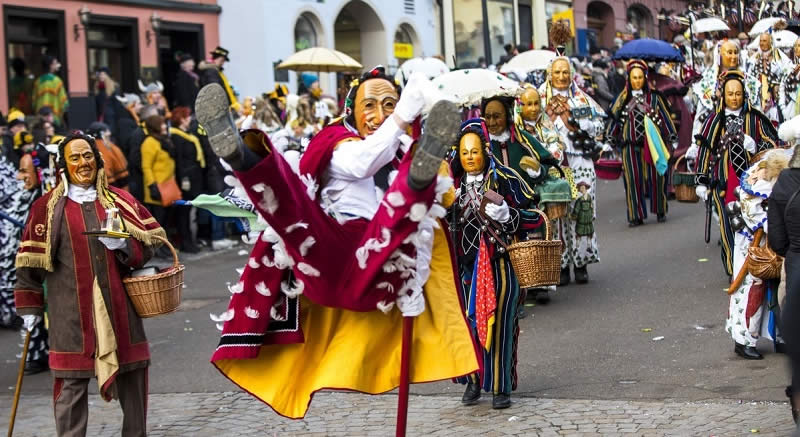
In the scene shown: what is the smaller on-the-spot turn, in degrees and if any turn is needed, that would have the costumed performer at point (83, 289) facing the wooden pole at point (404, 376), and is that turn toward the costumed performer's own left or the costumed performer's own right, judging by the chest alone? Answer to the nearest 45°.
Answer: approximately 45° to the costumed performer's own left

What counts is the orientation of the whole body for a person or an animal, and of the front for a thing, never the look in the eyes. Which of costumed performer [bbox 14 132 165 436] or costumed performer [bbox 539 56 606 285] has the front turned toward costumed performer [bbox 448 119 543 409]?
costumed performer [bbox 539 56 606 285]

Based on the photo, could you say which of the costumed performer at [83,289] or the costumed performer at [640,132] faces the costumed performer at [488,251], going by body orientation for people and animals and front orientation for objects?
the costumed performer at [640,132]

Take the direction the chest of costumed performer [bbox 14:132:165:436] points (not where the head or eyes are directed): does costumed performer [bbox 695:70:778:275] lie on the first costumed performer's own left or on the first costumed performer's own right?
on the first costumed performer's own left

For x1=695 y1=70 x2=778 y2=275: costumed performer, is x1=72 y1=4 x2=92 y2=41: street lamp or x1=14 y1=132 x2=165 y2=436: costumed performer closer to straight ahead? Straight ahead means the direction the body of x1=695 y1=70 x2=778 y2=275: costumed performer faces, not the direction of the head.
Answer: the costumed performer

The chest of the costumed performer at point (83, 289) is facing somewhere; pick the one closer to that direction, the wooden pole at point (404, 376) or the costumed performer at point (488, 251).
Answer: the wooden pole

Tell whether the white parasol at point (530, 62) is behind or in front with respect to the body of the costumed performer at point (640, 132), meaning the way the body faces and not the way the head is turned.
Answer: behind

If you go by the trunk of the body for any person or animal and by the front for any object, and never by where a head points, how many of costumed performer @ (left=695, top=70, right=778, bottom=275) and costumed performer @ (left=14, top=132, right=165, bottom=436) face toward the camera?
2

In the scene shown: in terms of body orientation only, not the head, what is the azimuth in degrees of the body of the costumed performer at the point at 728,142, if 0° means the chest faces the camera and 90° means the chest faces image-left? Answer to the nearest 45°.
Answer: approximately 0°

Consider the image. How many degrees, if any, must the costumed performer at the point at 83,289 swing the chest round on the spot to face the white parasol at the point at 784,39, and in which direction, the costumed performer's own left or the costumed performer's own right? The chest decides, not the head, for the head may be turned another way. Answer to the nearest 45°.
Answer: approximately 135° to the costumed performer's own left
